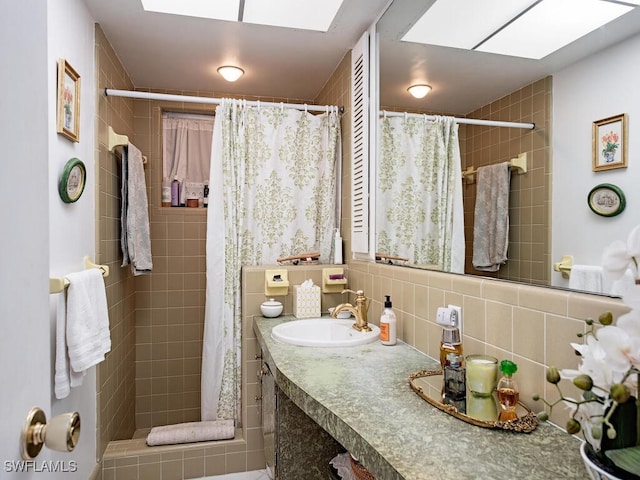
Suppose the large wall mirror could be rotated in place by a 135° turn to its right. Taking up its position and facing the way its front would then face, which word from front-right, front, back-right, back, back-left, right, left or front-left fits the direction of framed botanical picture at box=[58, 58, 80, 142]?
left

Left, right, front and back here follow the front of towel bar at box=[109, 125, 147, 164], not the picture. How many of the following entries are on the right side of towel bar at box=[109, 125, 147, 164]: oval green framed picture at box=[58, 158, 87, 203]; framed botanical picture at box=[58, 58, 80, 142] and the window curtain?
2

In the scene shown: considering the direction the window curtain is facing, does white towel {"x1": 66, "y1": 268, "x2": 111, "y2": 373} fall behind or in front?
in front

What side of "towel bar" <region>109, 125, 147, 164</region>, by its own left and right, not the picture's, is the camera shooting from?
right

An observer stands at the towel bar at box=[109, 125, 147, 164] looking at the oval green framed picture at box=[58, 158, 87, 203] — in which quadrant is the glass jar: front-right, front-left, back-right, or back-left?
front-left

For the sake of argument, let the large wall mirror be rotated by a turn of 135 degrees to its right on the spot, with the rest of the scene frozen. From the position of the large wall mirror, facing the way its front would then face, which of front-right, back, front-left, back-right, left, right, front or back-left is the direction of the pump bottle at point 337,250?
front-left

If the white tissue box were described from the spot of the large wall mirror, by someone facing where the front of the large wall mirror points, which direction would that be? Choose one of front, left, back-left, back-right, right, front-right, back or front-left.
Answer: right

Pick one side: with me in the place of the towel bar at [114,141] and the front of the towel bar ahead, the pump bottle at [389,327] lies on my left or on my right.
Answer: on my right

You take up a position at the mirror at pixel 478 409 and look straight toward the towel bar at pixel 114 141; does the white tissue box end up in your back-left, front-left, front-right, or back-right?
front-right

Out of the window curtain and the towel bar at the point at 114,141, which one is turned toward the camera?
the window curtain

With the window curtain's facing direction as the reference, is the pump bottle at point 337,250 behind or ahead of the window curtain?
ahead

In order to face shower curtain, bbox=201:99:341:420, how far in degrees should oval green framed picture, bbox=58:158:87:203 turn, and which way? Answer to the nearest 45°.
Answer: approximately 45° to its left

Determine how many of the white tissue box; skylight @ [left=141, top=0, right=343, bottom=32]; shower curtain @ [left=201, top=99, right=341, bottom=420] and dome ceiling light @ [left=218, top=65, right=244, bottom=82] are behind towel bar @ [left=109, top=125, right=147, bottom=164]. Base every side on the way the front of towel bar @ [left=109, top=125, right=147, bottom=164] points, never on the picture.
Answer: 0

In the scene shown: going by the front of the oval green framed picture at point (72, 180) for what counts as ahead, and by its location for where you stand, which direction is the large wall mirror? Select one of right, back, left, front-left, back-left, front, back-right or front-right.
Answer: front

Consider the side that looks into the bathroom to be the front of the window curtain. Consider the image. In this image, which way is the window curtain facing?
toward the camera

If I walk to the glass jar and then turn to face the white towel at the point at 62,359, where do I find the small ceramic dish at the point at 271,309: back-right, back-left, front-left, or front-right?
front-right

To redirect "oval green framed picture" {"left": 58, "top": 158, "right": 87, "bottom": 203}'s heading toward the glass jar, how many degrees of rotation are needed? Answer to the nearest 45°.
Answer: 0° — it already faces it

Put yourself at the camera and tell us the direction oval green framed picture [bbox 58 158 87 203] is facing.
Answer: facing the viewer and to the right of the viewer

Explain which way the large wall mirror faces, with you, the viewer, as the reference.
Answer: facing the viewer and to the left of the viewer
